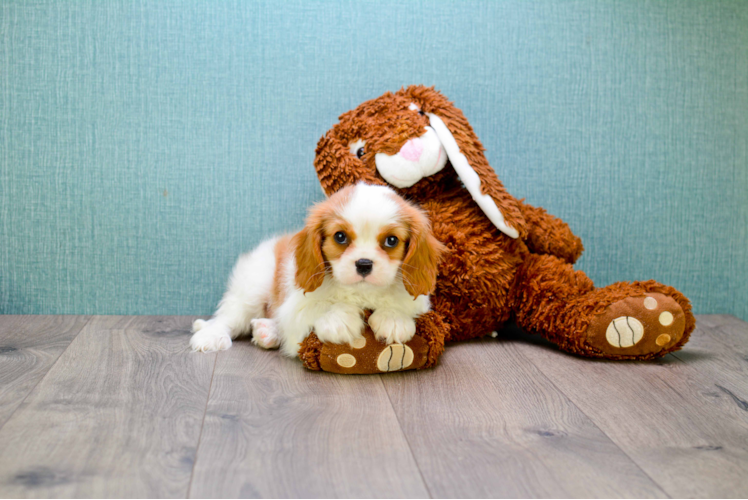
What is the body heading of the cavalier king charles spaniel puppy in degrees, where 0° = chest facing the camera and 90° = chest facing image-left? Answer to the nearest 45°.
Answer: approximately 315°

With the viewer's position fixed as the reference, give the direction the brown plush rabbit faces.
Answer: facing the viewer

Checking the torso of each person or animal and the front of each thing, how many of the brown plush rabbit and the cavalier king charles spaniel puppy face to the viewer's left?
0
